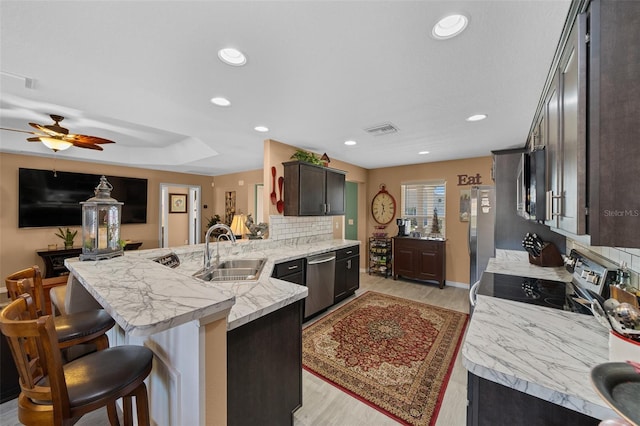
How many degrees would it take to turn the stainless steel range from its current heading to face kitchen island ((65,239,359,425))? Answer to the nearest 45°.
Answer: approximately 45° to its left

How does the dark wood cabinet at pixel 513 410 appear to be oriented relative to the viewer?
to the viewer's left

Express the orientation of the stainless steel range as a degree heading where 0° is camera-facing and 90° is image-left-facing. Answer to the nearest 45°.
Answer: approximately 90°

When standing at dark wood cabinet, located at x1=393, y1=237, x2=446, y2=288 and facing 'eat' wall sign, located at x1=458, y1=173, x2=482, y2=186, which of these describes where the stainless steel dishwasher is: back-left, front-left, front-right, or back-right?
back-right

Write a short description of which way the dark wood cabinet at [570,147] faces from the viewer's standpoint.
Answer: facing to the left of the viewer

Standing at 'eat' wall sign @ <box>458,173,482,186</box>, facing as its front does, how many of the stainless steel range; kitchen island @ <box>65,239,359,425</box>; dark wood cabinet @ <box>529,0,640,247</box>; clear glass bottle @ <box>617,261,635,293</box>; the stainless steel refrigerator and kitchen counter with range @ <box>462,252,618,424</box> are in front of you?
6

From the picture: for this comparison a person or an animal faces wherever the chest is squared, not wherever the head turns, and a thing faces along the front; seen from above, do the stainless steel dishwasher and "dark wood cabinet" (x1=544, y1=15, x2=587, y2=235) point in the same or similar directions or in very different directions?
very different directions

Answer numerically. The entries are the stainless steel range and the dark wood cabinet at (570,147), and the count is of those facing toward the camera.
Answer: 0

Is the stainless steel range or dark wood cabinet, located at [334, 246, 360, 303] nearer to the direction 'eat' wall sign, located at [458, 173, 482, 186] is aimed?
the stainless steel range

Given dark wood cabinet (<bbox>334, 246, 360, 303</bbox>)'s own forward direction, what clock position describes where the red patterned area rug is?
The red patterned area rug is roughly at 1 o'clock from the dark wood cabinet.

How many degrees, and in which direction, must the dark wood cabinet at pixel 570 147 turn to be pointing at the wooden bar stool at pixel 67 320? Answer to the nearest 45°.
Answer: approximately 45° to its left

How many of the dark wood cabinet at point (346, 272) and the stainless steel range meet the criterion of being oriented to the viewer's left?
1

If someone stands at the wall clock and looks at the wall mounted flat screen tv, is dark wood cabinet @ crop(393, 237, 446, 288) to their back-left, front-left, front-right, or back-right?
back-left
